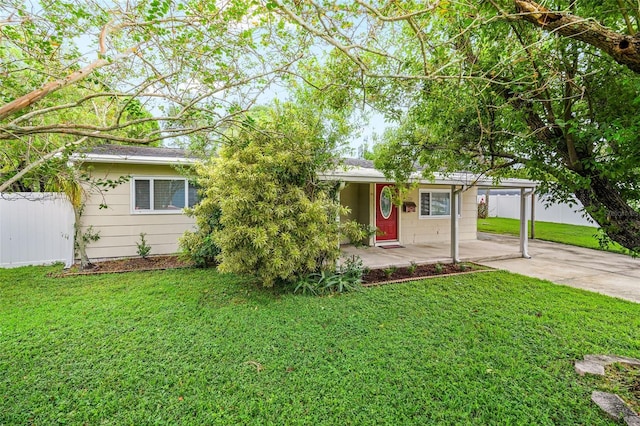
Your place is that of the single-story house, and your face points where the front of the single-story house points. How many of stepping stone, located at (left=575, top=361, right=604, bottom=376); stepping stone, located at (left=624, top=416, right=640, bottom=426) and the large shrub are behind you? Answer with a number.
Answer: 0

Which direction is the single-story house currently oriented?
toward the camera

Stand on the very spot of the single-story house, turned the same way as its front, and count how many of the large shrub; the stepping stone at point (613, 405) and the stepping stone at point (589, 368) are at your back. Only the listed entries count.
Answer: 0

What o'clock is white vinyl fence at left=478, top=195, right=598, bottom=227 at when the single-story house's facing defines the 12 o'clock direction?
The white vinyl fence is roughly at 8 o'clock from the single-story house.

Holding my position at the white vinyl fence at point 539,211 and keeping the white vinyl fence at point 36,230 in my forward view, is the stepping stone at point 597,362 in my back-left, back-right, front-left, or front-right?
front-left

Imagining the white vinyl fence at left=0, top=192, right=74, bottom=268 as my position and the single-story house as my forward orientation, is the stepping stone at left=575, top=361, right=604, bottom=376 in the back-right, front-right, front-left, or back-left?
front-right

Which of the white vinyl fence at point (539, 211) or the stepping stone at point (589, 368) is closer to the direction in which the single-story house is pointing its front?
the stepping stone

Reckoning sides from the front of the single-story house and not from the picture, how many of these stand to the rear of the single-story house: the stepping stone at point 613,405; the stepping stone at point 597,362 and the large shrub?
0

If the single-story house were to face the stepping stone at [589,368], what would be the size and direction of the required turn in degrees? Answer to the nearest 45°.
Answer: approximately 45° to its left
